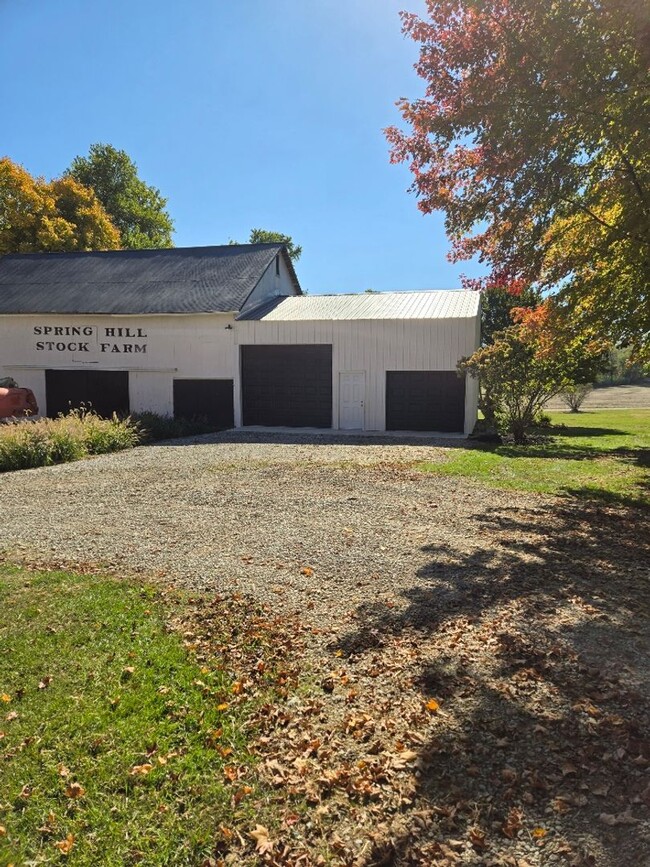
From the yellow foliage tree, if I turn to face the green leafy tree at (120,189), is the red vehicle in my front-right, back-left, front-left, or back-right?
back-right

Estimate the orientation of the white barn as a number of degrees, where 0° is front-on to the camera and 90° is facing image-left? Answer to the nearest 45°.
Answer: approximately 0°

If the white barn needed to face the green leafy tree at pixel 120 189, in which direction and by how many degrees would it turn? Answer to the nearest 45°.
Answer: approximately 180°

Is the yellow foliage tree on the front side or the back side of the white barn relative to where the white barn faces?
on the back side
